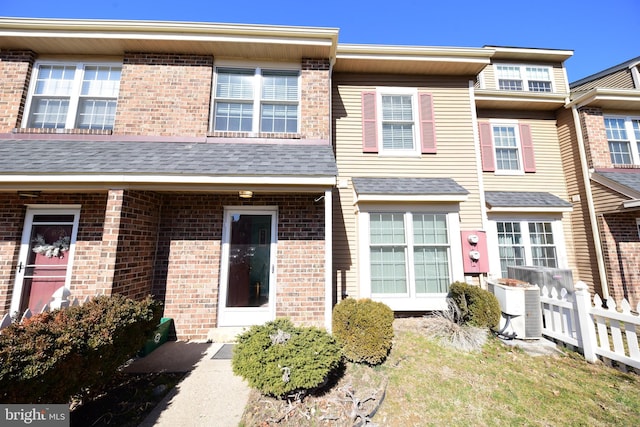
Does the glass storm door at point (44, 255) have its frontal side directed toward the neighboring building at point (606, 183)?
no

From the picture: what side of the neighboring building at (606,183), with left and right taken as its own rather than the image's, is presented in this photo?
front

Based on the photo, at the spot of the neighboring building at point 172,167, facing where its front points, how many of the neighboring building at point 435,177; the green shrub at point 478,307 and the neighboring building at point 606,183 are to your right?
0

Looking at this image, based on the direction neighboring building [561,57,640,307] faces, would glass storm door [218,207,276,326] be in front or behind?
in front

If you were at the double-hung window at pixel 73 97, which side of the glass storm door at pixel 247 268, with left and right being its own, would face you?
right

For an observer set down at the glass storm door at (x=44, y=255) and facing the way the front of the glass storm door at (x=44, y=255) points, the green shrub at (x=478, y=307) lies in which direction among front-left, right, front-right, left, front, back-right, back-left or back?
front-left

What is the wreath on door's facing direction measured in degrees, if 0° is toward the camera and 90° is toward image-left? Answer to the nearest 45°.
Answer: approximately 0°

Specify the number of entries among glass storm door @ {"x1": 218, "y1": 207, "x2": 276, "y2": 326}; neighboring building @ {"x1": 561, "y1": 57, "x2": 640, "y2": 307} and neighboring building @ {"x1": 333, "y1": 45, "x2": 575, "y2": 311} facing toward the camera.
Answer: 3

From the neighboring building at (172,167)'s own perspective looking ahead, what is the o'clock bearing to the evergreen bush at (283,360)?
The evergreen bush is roughly at 11 o'clock from the neighboring building.

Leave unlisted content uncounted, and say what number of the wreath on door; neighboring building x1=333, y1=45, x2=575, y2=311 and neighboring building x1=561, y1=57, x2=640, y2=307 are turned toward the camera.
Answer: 3

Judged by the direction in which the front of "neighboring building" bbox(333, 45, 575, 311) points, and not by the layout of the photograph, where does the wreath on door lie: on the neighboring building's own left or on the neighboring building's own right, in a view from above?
on the neighboring building's own right

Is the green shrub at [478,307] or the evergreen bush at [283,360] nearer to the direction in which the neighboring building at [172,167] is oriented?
the evergreen bush

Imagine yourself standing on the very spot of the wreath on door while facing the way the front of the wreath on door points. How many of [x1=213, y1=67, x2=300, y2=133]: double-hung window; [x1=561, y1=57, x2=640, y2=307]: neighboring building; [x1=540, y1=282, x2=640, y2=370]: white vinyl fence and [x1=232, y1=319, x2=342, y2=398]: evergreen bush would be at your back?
0

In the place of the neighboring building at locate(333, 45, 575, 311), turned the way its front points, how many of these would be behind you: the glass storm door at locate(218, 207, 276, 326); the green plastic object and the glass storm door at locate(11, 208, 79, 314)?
0

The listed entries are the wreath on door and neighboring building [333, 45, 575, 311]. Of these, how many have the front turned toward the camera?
2

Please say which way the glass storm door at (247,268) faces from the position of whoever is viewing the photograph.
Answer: facing the viewer

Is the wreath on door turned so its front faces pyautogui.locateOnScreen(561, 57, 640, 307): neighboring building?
no
